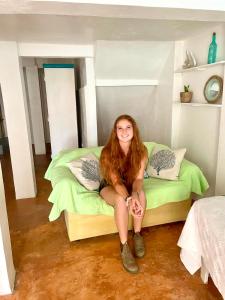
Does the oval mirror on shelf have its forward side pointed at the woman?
yes

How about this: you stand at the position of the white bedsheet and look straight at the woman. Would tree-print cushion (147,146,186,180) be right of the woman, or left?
right

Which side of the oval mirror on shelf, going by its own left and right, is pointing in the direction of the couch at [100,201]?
front

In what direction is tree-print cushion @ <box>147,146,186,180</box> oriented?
toward the camera

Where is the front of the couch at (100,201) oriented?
toward the camera

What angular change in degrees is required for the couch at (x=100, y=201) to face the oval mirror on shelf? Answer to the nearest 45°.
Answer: approximately 135° to its left

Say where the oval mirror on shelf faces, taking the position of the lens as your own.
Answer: facing the viewer and to the left of the viewer

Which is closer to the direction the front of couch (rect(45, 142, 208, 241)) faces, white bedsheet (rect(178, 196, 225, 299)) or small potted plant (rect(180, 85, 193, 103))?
the white bedsheet

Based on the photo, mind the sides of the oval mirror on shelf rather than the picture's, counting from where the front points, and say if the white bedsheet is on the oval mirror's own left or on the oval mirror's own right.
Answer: on the oval mirror's own left
